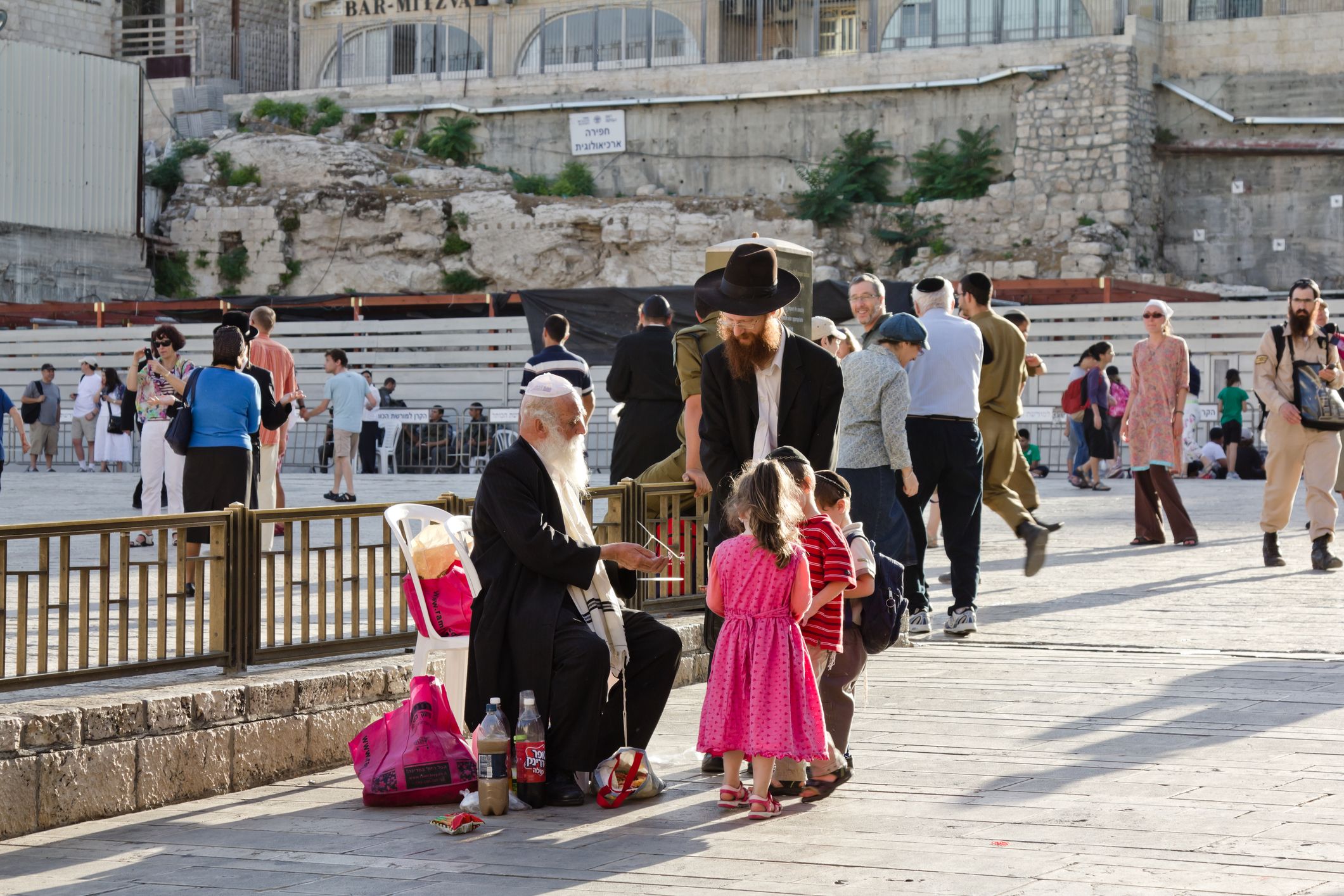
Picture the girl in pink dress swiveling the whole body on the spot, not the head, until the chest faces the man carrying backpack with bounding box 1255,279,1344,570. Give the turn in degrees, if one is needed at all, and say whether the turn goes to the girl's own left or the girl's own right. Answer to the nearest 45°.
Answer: approximately 45° to the girl's own right

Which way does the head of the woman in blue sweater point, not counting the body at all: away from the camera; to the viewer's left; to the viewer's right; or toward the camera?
away from the camera

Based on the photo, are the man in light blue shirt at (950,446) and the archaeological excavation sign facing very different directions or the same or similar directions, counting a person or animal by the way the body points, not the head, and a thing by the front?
very different directions

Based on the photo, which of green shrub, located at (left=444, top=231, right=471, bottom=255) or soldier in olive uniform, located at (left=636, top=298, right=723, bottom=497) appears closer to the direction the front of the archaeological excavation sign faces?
the soldier in olive uniform

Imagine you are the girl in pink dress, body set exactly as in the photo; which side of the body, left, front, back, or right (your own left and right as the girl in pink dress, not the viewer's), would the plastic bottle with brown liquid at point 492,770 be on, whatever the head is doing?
left

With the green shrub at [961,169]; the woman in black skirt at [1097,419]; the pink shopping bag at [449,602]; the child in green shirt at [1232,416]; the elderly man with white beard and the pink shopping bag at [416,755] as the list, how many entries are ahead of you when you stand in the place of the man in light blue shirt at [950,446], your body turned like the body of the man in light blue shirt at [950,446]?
3

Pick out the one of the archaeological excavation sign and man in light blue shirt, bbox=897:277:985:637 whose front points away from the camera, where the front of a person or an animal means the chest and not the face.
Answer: the man in light blue shirt

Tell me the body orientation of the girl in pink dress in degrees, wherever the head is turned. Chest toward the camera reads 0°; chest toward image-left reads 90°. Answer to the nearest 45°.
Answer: approximately 180°

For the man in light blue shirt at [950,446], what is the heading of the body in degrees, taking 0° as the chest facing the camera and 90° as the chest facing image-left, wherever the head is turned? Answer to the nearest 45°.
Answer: approximately 180°

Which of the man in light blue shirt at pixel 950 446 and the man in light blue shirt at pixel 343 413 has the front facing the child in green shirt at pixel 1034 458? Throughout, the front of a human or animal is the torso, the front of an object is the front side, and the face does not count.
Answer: the man in light blue shirt at pixel 950 446
